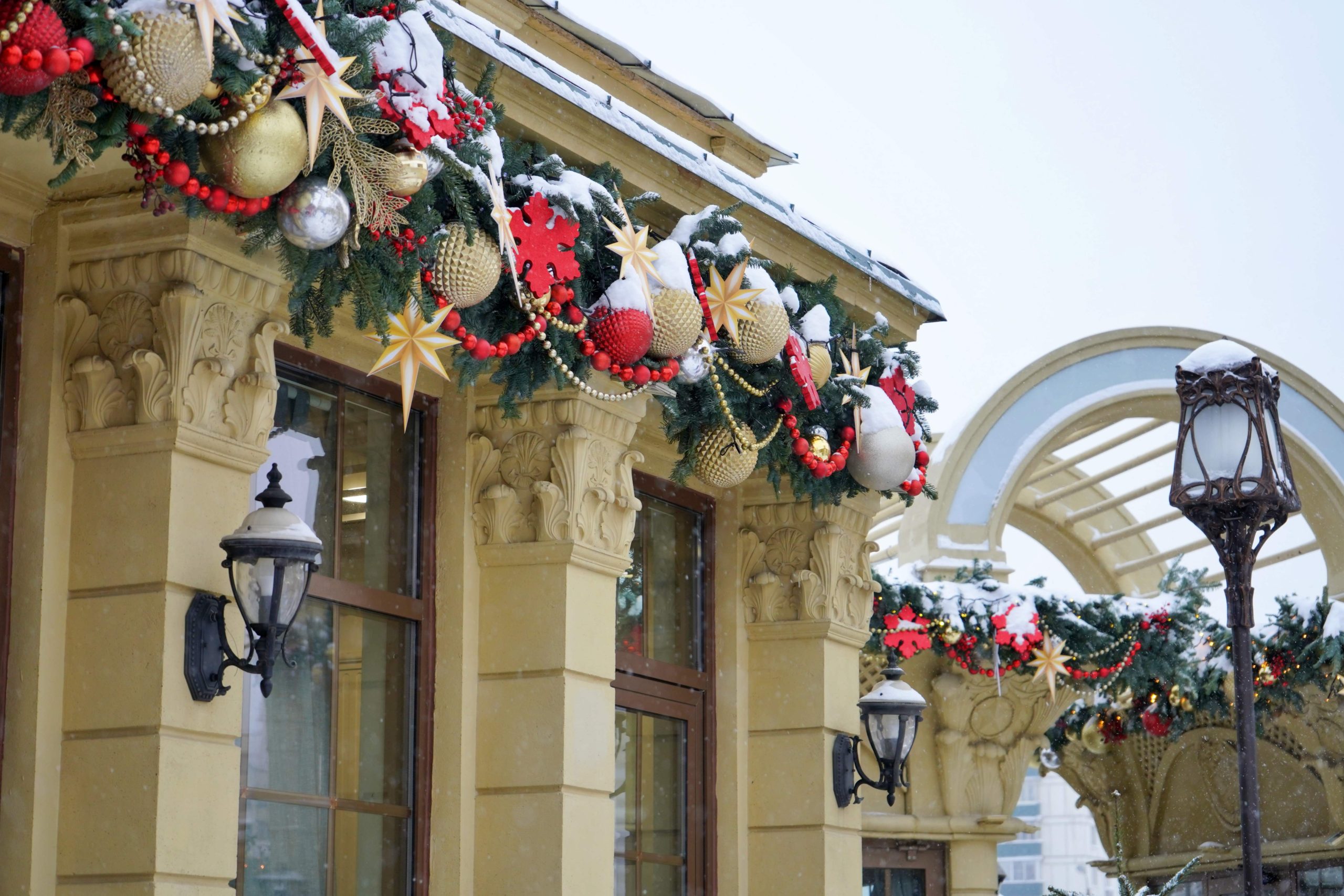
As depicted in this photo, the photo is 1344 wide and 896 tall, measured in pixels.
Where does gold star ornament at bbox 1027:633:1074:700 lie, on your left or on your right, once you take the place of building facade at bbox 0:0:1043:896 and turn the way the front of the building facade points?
on your left

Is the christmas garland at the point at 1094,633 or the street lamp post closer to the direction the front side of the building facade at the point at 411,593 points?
the street lamp post

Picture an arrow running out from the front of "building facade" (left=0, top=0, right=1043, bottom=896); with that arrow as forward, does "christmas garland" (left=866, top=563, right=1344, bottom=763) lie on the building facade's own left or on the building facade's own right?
on the building facade's own left

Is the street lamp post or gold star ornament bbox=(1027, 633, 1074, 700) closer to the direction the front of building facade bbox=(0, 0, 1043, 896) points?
the street lamp post

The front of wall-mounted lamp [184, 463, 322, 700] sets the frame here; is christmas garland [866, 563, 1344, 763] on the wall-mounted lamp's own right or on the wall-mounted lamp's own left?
on the wall-mounted lamp's own left
